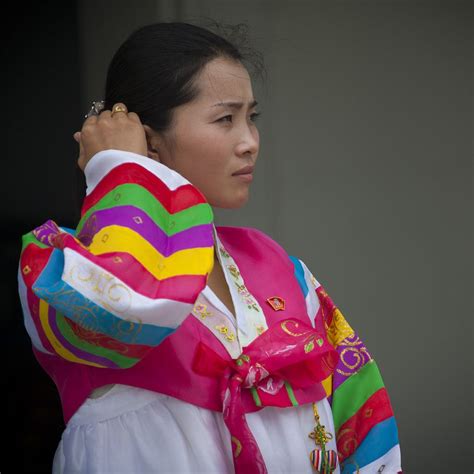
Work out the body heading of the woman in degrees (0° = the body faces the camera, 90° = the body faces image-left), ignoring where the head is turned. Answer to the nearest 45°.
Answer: approximately 315°
